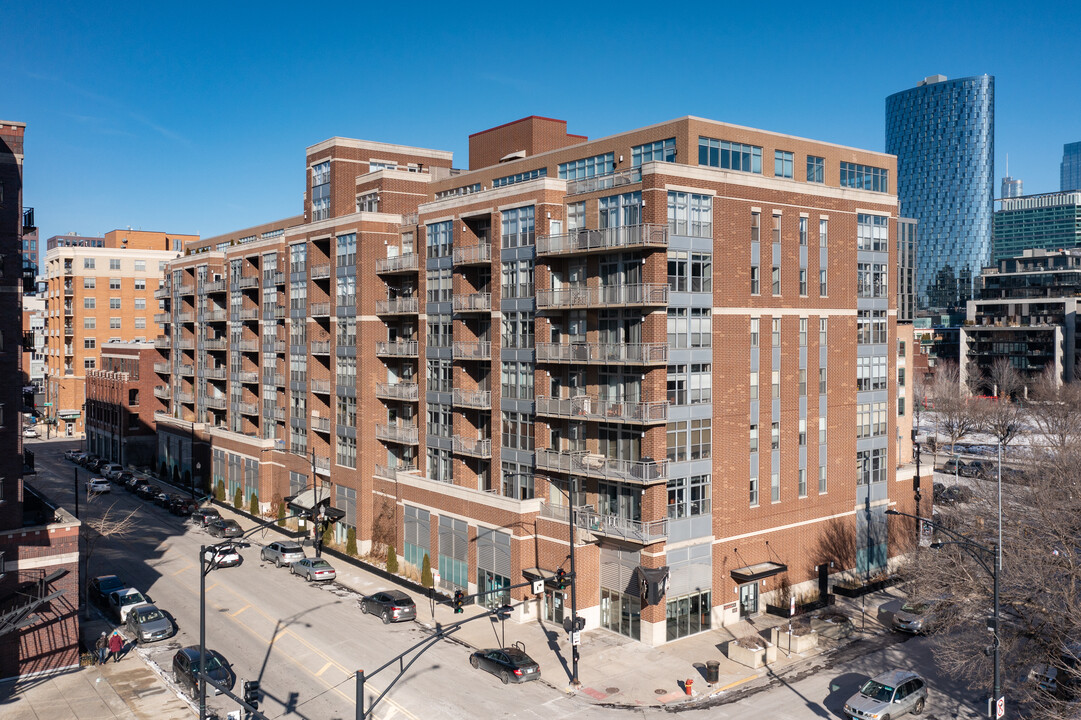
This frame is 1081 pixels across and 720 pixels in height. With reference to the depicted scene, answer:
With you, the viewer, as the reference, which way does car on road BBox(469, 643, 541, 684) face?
facing away from the viewer and to the left of the viewer

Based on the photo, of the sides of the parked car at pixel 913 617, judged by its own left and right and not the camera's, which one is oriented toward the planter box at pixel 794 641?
front

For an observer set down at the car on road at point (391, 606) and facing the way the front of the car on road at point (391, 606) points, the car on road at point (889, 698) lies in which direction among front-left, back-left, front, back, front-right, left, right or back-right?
back

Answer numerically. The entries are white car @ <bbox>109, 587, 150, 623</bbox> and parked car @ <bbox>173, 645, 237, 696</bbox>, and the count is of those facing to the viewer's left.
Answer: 0

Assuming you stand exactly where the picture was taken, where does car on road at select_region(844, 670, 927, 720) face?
facing the viewer and to the left of the viewer

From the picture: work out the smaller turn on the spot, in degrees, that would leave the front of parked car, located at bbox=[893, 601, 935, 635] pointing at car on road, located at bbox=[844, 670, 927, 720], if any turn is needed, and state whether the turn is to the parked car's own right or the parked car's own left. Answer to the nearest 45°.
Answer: approximately 45° to the parked car's own left

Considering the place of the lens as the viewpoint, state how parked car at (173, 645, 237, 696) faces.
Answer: facing the viewer and to the right of the viewer

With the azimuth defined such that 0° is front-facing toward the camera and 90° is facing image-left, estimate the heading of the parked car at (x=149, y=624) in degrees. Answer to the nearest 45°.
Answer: approximately 315°

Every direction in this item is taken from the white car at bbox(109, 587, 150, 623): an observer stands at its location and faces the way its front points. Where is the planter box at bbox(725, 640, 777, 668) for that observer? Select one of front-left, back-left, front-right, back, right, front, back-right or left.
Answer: front

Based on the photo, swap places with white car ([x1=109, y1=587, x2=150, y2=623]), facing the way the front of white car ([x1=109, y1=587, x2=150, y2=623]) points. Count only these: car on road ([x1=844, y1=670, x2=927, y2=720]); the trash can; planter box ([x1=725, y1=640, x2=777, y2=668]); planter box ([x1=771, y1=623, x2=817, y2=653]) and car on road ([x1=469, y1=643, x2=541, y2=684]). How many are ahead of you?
5

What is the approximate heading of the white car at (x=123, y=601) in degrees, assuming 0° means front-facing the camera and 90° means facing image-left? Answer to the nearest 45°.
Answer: approximately 315°

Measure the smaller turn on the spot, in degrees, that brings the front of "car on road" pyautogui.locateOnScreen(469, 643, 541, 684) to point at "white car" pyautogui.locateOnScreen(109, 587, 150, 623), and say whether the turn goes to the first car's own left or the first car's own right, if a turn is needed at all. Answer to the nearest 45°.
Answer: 0° — it already faces it

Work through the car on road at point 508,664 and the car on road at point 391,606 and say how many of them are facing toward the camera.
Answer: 0

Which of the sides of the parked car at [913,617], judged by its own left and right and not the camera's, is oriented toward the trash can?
front

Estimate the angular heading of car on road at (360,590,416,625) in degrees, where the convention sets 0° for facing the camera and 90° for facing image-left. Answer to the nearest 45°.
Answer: approximately 135°
